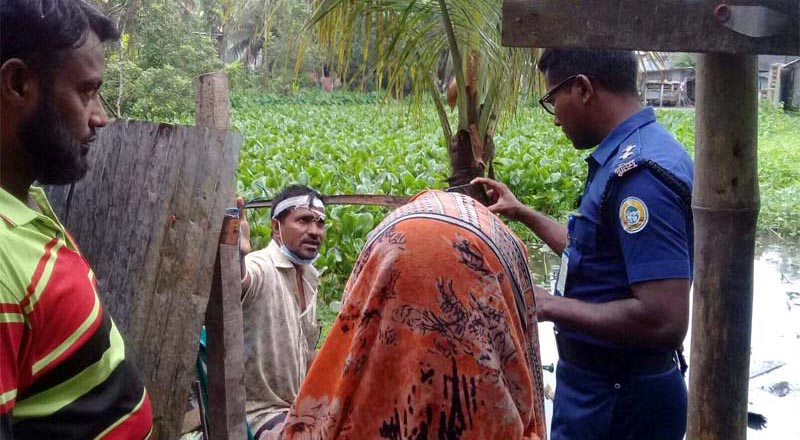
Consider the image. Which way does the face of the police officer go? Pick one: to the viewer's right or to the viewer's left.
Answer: to the viewer's left

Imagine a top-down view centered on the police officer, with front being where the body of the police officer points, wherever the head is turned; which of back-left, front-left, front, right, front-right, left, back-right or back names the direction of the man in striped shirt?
front-left

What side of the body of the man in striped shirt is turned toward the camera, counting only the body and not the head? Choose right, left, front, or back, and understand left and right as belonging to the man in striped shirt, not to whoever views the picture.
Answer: right

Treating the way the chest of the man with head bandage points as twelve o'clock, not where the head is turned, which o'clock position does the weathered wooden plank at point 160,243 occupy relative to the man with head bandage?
The weathered wooden plank is roughly at 2 o'clock from the man with head bandage.

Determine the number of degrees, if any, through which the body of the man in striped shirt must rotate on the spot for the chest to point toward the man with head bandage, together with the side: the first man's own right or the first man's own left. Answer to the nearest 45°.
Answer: approximately 45° to the first man's own left

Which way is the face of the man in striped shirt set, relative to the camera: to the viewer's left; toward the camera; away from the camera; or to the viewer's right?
to the viewer's right

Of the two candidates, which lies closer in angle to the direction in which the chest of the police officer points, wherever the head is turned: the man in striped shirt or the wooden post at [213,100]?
the wooden post

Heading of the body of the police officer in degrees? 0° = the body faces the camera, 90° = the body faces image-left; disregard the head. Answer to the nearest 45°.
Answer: approximately 90°

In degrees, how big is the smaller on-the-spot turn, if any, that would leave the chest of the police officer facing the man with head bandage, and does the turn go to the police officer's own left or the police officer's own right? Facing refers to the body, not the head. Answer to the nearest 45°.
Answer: approximately 45° to the police officer's own right

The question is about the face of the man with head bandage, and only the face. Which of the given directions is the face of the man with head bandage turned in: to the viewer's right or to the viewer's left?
to the viewer's right

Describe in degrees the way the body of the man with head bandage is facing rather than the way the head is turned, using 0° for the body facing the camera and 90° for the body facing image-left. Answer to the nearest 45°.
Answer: approximately 315°

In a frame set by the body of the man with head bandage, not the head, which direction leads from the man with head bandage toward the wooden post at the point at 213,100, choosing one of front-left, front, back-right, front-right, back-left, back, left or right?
front-right

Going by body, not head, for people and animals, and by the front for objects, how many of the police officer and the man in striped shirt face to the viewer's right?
1
